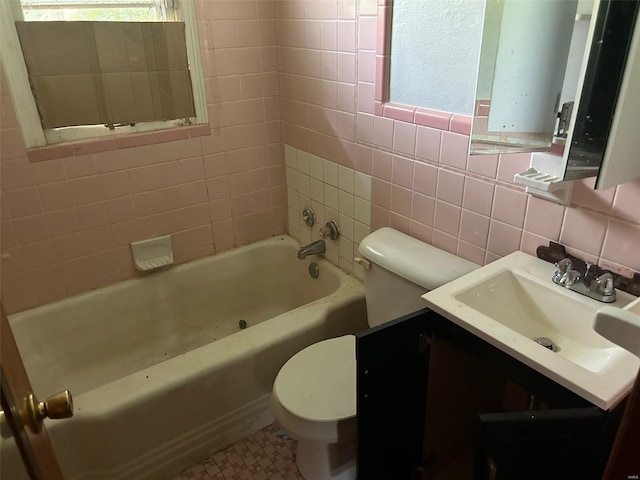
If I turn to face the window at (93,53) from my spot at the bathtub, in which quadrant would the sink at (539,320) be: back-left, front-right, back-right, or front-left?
back-right

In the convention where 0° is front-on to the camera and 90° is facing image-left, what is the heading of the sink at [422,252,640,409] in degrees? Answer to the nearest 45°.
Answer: approximately 45°

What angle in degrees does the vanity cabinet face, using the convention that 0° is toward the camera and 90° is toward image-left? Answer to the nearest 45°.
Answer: approximately 45°

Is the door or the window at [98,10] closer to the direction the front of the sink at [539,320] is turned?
the door

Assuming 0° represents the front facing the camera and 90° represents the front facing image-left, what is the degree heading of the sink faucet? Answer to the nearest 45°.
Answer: approximately 45°

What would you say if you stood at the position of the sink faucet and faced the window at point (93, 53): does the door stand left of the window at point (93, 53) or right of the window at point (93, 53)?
left
